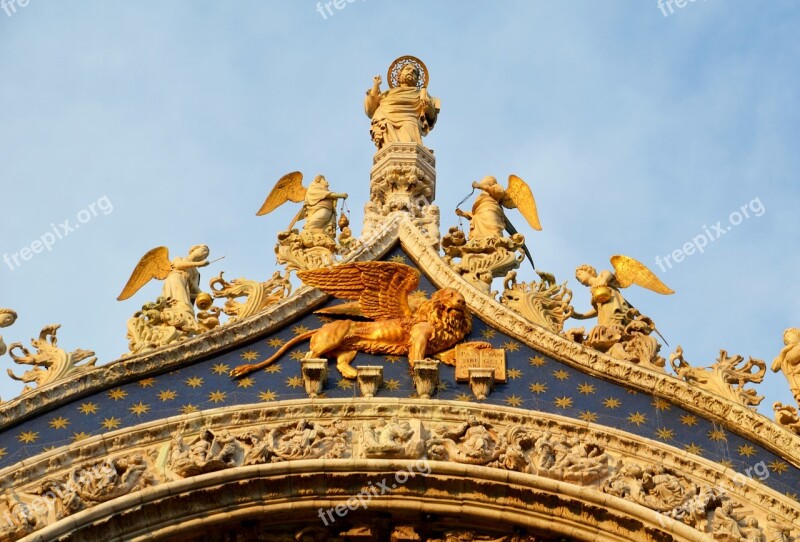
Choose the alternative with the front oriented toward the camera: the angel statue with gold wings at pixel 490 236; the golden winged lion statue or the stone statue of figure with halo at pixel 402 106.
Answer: the stone statue of figure with halo

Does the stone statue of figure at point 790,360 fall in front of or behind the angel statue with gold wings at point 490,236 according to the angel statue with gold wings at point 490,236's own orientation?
behind

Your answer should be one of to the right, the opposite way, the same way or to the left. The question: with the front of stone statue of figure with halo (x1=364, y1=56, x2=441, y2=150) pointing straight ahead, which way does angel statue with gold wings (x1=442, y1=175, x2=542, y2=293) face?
to the right

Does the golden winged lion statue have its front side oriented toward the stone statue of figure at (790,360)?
yes

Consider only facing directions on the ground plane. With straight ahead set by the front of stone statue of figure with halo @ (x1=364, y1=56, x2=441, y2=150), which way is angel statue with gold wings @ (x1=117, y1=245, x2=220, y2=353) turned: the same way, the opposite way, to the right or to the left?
to the left

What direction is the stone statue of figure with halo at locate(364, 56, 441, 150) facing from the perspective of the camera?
toward the camera

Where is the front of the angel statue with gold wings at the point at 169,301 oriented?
to the viewer's right

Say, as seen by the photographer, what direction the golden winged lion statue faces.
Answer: facing to the right of the viewer

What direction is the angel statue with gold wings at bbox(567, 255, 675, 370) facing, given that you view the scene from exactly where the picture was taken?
facing the viewer and to the left of the viewer

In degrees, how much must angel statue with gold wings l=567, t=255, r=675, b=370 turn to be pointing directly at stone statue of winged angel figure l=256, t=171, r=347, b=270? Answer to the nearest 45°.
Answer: approximately 45° to its right

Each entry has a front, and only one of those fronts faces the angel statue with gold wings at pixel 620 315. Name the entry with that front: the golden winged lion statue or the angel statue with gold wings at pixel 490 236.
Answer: the golden winged lion statue

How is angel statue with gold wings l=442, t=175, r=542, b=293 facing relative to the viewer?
to the viewer's left

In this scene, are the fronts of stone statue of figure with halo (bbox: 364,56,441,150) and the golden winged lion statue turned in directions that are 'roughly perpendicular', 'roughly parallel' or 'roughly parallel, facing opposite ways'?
roughly perpendicular

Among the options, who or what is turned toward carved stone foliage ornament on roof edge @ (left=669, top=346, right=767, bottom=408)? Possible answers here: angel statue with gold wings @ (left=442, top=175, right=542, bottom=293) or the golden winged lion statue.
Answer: the golden winged lion statue

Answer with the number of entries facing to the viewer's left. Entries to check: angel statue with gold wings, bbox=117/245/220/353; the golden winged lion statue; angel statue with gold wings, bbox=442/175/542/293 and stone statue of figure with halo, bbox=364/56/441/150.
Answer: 1

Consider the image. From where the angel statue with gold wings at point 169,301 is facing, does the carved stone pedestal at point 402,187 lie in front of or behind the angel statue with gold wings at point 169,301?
in front
